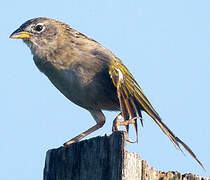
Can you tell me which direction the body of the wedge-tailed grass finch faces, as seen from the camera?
to the viewer's left
